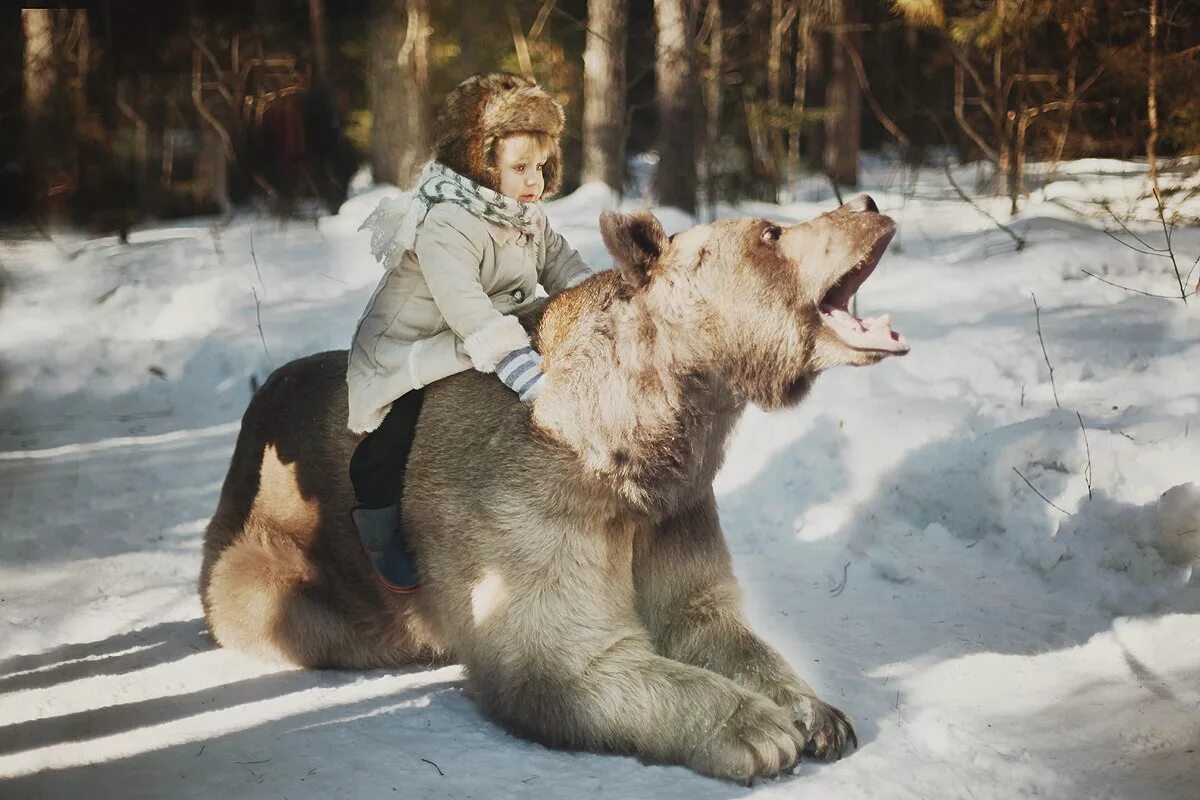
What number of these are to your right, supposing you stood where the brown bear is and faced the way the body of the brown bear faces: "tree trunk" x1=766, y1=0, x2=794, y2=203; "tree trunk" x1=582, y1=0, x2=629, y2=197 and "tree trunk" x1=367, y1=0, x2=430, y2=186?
0

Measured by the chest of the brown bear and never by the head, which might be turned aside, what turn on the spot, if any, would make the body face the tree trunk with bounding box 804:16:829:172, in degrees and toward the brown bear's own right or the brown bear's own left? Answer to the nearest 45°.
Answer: approximately 135° to the brown bear's own left

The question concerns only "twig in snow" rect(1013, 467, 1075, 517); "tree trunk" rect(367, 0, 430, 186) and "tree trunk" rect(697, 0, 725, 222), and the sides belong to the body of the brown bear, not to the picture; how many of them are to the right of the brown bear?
0

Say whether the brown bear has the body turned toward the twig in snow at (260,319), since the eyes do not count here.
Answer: no

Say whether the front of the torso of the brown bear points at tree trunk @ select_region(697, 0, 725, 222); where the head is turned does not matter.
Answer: no

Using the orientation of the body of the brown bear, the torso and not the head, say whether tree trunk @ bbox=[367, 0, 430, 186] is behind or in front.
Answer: behind

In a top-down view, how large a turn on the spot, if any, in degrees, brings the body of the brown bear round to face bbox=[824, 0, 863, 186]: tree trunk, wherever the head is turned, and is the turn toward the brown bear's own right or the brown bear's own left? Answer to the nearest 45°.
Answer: approximately 135° to the brown bear's own left

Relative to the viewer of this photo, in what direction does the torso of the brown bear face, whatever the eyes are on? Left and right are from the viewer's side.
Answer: facing the viewer and to the right of the viewer

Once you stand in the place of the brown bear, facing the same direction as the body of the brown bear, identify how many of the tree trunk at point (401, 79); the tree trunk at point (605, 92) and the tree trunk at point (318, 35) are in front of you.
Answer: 0

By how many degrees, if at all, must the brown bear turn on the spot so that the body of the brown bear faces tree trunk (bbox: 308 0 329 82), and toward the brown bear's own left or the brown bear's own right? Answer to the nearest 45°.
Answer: approximately 135° to the brown bear's own left

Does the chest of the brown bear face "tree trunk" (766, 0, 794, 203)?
no

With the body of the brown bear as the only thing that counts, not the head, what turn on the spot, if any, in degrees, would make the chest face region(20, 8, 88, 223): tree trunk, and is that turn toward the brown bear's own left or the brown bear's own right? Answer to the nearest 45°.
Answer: approximately 180°

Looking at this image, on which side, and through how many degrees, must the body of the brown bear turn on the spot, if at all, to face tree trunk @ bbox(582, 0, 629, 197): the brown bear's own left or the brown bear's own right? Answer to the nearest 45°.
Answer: approximately 135° to the brown bear's own left

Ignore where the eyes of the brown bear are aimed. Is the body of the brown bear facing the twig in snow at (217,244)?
no

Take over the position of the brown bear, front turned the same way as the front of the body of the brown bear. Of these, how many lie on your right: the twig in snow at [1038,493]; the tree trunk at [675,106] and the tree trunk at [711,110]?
0
